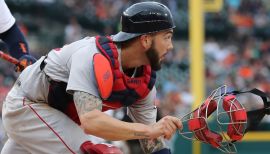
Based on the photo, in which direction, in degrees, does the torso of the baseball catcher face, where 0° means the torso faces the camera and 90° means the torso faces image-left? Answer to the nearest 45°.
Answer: approximately 270°

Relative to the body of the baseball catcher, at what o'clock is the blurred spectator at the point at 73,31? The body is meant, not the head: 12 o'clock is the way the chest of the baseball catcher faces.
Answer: The blurred spectator is roughly at 9 o'clock from the baseball catcher.
